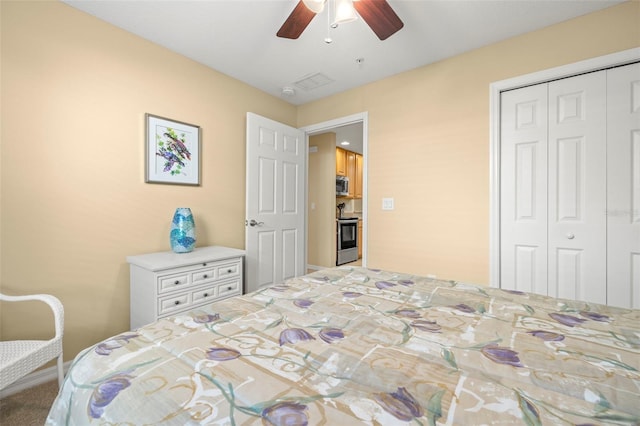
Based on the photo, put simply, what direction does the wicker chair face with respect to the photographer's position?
facing the viewer and to the right of the viewer

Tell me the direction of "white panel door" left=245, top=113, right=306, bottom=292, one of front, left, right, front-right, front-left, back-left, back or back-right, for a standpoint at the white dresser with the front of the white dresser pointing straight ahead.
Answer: left

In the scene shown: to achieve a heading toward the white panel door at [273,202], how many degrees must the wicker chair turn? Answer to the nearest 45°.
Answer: approximately 45° to its left

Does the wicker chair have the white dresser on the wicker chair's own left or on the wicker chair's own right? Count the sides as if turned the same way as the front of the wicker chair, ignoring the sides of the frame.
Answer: on the wicker chair's own left

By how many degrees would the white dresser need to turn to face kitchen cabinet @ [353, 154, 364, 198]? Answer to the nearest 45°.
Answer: approximately 90° to its left

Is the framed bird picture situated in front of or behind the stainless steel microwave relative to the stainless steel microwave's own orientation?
in front

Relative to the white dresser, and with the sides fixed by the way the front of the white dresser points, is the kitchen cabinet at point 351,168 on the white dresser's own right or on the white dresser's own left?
on the white dresser's own left

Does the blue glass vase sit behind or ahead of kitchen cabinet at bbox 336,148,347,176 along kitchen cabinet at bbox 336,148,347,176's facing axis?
ahead

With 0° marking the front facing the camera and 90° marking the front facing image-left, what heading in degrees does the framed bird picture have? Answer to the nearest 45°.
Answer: approximately 315°

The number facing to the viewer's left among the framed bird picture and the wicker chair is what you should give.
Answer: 0

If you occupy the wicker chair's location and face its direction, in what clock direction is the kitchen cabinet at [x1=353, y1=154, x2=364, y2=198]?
The kitchen cabinet is roughly at 10 o'clock from the wicker chair.
